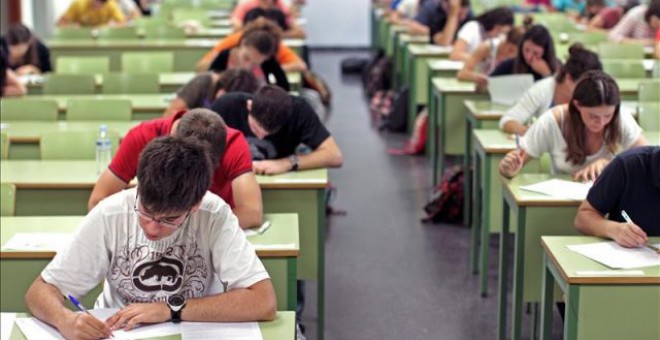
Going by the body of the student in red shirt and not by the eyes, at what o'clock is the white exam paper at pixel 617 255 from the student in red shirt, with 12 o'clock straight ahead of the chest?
The white exam paper is roughly at 10 o'clock from the student in red shirt.

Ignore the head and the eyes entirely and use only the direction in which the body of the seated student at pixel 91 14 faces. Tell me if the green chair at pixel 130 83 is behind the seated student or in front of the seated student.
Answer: in front

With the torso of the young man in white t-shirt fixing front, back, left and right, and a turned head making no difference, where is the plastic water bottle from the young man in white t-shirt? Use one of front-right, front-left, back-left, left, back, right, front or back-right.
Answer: back

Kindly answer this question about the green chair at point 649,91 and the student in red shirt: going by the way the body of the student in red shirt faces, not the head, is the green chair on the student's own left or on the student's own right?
on the student's own left

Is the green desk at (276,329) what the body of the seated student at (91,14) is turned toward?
yes

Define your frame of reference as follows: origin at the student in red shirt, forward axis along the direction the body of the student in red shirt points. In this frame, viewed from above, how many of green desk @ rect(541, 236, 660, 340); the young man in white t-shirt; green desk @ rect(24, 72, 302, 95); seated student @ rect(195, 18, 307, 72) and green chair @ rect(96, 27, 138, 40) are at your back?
3

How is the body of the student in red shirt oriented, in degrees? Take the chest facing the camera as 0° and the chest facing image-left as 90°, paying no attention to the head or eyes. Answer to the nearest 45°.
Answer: approximately 0°

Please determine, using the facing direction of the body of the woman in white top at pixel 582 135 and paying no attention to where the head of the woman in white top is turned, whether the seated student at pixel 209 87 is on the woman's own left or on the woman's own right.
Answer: on the woman's own right
